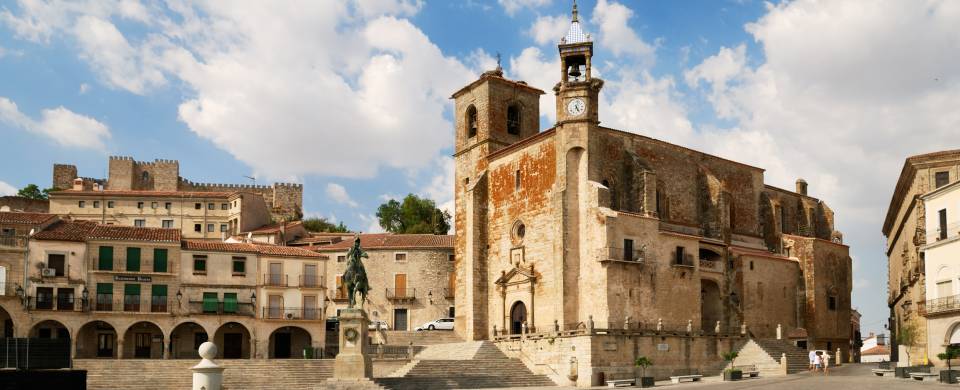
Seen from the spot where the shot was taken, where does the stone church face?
facing the viewer and to the left of the viewer

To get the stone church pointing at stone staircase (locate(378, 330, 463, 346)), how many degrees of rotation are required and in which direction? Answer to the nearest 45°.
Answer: approximately 45° to its right

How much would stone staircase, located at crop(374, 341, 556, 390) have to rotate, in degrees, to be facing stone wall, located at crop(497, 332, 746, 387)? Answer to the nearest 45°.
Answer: approximately 90° to its left

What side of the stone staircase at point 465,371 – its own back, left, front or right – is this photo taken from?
front

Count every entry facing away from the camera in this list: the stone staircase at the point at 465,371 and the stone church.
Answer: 0

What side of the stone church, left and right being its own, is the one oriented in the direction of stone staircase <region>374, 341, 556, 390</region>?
front

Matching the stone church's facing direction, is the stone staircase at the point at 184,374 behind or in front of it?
in front

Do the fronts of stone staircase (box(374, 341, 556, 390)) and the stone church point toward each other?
no

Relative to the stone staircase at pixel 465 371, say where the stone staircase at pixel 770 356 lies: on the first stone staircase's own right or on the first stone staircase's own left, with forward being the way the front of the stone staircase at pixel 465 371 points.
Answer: on the first stone staircase's own left
